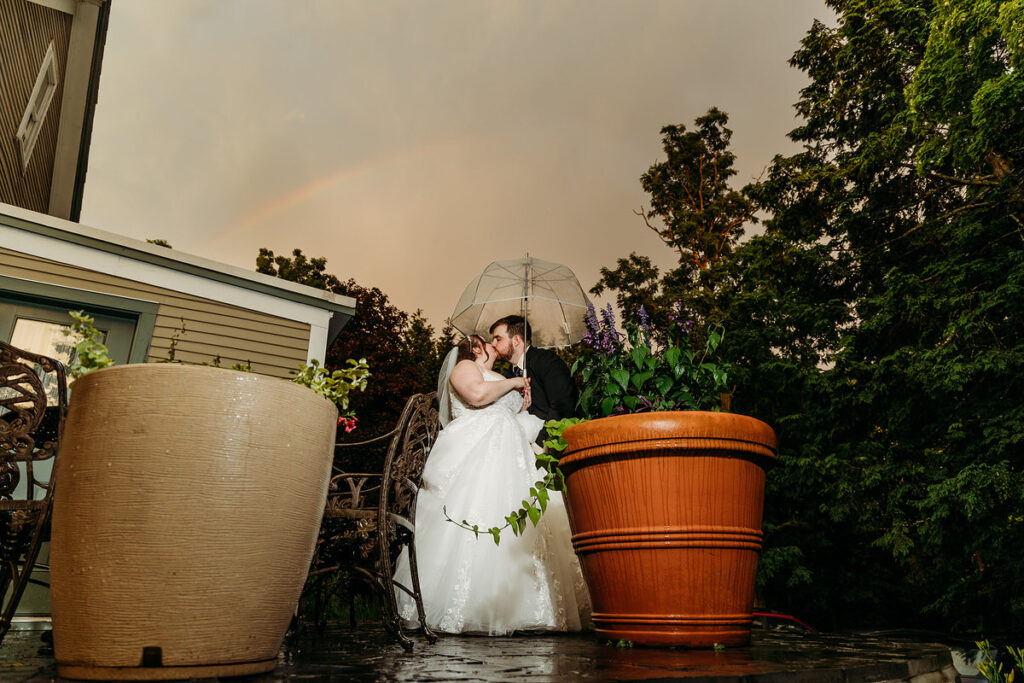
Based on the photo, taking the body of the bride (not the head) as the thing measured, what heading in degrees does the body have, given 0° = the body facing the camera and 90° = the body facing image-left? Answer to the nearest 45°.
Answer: approximately 270°

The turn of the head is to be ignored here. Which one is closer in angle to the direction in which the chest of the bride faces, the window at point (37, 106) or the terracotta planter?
the terracotta planter

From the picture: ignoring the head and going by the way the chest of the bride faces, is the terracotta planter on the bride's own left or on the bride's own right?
on the bride's own right

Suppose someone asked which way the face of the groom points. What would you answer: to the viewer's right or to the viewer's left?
to the viewer's left
